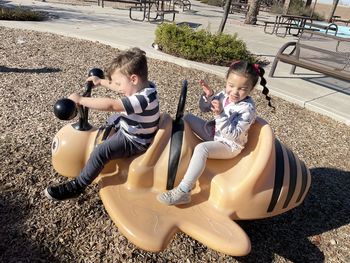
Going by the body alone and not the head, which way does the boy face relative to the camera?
to the viewer's left

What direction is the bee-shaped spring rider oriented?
to the viewer's left

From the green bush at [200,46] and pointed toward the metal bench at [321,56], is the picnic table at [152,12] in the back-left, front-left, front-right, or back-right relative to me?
back-left

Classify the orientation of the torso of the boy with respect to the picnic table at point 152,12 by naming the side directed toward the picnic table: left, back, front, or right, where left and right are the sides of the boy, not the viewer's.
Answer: right

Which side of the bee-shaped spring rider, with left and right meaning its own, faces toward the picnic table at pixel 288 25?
right

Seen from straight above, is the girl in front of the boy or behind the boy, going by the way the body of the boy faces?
behind

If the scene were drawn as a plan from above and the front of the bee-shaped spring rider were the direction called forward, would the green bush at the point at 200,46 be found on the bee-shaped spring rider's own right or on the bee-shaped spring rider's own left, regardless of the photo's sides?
on the bee-shaped spring rider's own right
